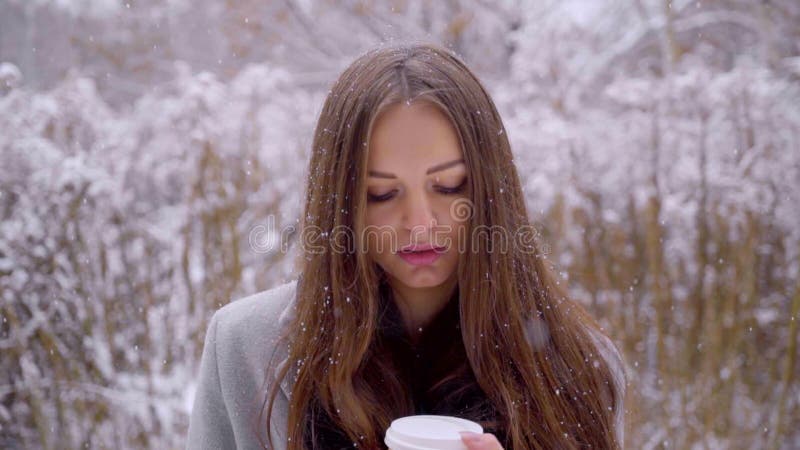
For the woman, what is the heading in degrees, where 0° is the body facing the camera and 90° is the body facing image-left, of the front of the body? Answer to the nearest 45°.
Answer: approximately 0°
